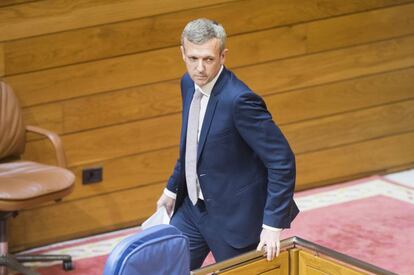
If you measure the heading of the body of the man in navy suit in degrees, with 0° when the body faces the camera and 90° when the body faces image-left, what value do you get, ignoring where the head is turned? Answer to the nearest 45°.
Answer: approximately 45°

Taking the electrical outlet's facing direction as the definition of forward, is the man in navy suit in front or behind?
in front

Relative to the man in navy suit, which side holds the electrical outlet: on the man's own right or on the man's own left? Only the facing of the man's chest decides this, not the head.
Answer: on the man's own right

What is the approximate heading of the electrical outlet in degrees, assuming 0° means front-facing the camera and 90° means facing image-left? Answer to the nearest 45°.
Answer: approximately 315°
